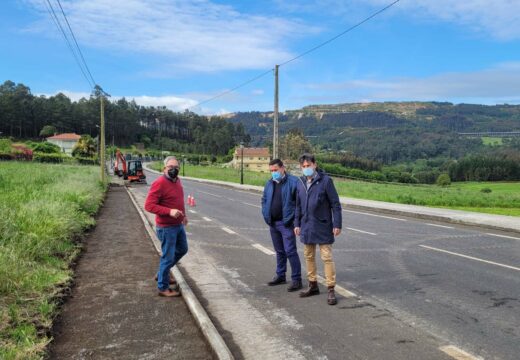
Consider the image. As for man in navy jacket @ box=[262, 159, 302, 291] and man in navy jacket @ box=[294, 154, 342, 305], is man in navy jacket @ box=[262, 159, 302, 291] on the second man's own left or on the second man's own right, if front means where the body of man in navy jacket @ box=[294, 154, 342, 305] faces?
on the second man's own right

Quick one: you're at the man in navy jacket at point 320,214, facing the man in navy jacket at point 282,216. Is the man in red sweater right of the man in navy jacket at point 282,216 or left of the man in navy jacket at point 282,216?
left

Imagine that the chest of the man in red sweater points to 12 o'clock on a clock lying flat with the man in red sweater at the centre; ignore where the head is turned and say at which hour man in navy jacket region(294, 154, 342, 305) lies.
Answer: The man in navy jacket is roughly at 11 o'clock from the man in red sweater.

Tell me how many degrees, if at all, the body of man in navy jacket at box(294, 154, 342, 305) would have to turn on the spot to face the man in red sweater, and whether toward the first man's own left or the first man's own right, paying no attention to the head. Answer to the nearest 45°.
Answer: approximately 45° to the first man's own right

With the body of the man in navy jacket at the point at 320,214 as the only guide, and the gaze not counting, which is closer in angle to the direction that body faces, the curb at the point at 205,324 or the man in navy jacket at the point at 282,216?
the curb

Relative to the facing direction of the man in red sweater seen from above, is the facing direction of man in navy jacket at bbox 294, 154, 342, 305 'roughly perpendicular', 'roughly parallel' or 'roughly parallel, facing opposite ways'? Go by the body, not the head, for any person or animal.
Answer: roughly perpendicular
